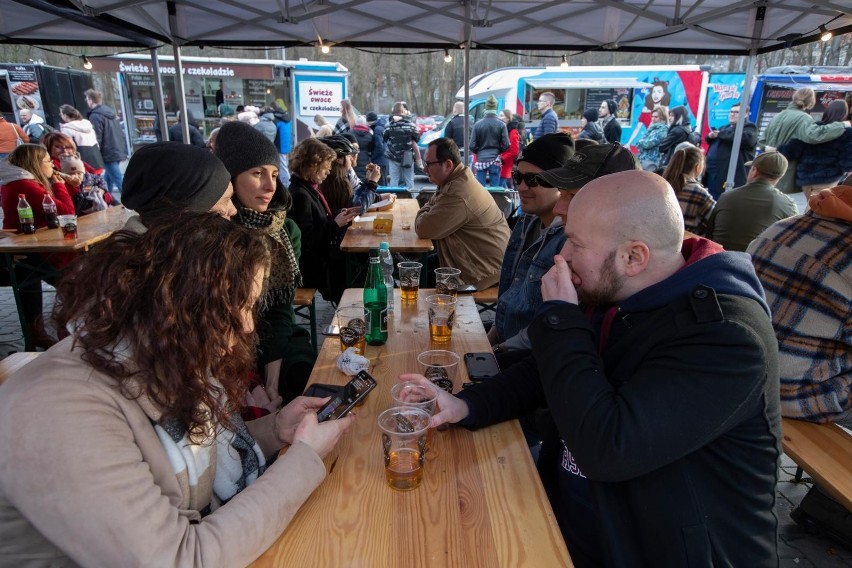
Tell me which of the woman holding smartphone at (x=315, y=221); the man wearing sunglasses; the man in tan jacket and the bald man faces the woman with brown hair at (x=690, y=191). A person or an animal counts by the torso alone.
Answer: the woman holding smartphone

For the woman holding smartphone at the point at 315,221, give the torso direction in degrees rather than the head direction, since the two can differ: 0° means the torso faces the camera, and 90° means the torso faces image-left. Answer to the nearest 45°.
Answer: approximately 270°

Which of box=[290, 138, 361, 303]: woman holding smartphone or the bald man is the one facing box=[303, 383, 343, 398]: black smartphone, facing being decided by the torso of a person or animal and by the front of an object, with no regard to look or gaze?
the bald man

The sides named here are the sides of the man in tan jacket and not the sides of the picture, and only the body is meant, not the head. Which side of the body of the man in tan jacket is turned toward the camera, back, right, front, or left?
left

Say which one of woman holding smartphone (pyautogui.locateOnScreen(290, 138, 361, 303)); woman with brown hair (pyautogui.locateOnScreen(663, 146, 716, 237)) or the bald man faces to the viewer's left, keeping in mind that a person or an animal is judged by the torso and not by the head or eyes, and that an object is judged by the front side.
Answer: the bald man

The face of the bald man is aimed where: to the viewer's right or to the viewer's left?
to the viewer's left

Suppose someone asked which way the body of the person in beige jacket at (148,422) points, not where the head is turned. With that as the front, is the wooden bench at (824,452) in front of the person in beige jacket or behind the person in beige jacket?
in front

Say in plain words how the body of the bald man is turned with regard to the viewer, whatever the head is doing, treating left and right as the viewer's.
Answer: facing to the left of the viewer

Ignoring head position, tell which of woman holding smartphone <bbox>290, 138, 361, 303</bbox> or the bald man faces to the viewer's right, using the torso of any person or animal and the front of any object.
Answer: the woman holding smartphone

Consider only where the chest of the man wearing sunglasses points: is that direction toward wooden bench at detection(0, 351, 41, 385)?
yes

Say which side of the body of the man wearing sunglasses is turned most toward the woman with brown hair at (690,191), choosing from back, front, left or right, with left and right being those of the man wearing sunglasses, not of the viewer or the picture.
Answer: back
